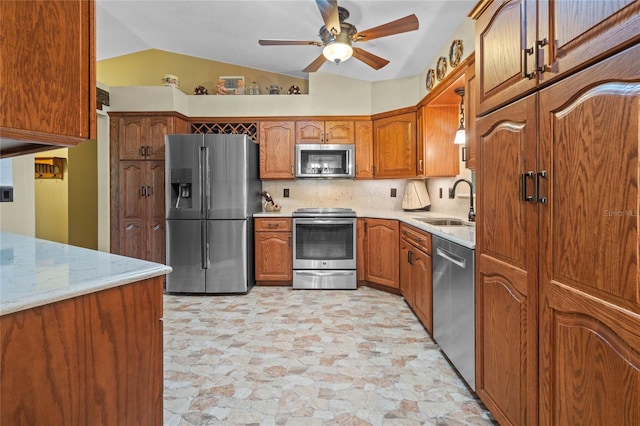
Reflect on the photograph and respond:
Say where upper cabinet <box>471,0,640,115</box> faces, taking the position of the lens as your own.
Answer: facing the viewer and to the left of the viewer

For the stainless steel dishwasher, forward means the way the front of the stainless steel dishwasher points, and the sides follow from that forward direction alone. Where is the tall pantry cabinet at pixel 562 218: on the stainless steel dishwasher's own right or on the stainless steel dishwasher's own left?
on the stainless steel dishwasher's own left

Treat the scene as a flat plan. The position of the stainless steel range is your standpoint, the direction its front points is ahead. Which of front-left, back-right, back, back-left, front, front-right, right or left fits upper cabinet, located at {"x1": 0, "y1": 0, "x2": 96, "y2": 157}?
front

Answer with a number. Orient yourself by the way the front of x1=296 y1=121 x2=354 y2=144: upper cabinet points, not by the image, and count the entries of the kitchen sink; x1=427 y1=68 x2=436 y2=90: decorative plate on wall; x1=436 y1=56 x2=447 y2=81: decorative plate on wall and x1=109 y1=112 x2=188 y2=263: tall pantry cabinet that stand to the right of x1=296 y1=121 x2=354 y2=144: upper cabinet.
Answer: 1

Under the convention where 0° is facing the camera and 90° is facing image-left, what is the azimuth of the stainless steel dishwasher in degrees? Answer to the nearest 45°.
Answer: approximately 90°

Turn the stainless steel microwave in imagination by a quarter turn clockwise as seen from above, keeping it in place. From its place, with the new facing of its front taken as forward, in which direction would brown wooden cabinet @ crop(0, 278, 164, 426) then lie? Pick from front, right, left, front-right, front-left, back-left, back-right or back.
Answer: left

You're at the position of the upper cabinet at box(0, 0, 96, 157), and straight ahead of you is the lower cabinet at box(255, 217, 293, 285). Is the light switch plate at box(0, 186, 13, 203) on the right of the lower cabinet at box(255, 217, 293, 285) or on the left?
left

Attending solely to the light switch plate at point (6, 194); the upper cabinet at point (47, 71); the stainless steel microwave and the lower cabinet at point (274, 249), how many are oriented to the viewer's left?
0

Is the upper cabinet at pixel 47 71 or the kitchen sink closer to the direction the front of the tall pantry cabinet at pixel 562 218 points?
the upper cabinet

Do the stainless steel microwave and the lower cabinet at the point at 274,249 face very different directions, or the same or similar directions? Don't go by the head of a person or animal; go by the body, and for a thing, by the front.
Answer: same or similar directions

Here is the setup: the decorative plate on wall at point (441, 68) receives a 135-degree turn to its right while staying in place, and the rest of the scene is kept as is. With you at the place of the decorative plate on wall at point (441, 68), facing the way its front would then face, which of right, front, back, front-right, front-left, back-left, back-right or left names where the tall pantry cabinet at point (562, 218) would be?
back

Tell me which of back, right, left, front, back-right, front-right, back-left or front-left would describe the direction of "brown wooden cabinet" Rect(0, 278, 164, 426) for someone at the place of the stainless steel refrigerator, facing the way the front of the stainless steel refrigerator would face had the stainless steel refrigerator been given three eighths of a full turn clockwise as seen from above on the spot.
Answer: back-left

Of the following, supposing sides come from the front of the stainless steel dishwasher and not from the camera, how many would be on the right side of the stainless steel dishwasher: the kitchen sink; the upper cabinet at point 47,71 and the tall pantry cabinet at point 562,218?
1

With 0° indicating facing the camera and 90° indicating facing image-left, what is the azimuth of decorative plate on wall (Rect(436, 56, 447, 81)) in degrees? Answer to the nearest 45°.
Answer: approximately 45°

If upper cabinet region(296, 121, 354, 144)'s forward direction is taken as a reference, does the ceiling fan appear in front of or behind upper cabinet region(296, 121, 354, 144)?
in front

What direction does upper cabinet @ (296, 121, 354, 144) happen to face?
toward the camera

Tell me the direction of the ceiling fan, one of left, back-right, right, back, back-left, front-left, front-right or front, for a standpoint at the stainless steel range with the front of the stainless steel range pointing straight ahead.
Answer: front

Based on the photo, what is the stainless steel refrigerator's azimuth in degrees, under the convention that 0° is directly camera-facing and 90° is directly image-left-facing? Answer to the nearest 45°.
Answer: approximately 0°
